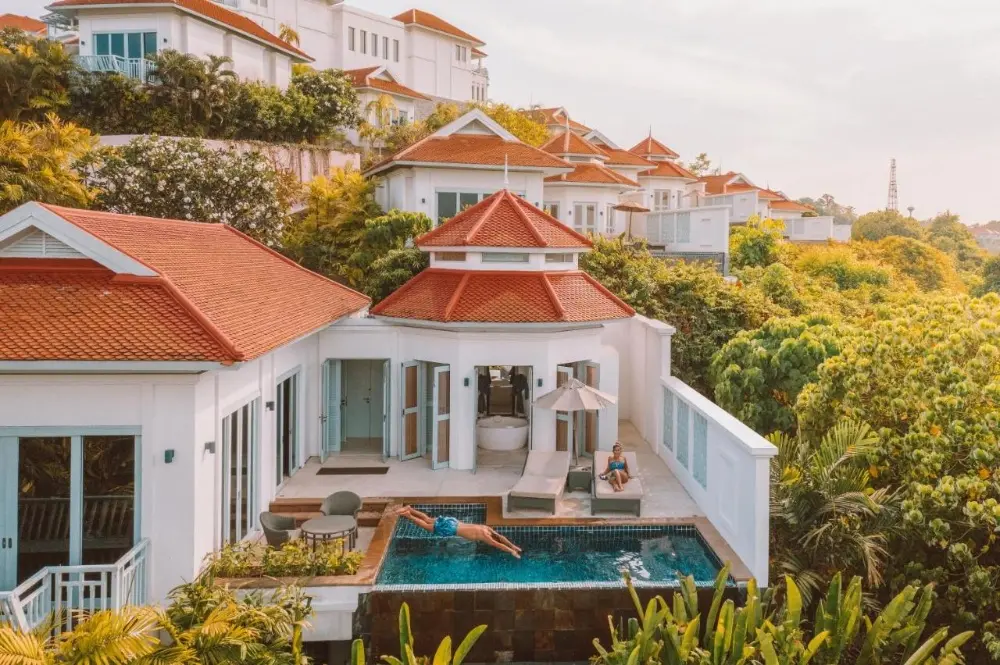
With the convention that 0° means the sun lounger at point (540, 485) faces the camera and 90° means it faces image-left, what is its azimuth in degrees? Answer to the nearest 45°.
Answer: approximately 0°

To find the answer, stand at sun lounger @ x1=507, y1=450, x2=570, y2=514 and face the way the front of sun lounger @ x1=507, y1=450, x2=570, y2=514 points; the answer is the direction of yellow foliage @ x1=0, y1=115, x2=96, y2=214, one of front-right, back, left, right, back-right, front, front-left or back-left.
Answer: back-right

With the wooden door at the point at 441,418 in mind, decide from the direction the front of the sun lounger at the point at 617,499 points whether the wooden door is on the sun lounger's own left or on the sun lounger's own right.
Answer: on the sun lounger's own right

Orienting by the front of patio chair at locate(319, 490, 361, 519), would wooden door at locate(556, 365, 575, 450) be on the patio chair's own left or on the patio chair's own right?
on the patio chair's own left

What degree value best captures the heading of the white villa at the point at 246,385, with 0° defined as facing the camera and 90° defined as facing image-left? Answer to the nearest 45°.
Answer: approximately 0°

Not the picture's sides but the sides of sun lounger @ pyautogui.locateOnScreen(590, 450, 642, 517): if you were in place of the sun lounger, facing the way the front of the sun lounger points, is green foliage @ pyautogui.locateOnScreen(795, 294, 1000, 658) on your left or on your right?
on your left
